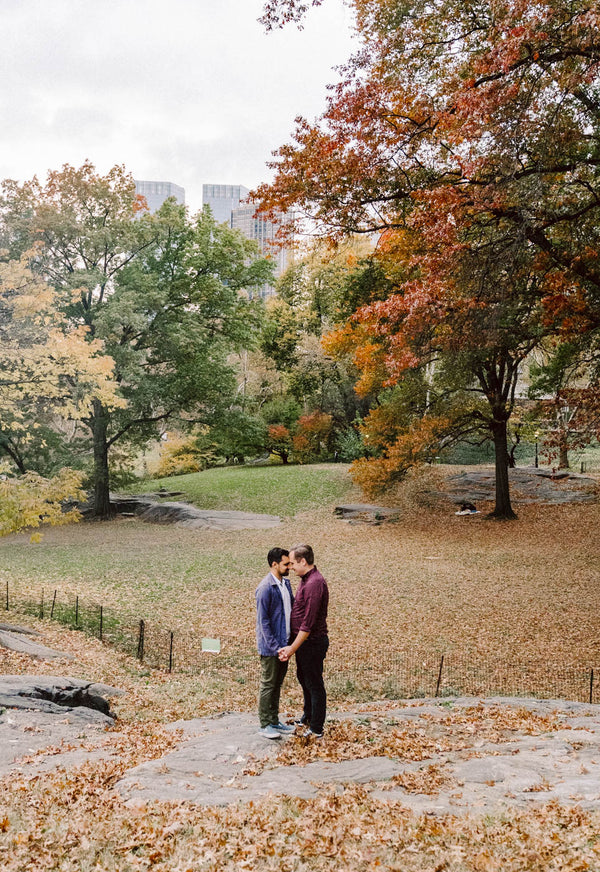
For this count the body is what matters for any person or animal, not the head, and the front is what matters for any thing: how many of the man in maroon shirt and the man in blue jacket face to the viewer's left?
1

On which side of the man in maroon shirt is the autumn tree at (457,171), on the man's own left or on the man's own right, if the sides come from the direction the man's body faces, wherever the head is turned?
on the man's own right

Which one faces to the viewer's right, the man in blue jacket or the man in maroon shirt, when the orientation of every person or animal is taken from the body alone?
the man in blue jacket

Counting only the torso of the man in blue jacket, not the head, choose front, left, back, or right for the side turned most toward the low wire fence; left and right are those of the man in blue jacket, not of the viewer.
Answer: left

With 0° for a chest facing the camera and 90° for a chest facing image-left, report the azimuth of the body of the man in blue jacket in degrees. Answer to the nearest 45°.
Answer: approximately 270°

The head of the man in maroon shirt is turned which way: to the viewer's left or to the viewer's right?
to the viewer's left

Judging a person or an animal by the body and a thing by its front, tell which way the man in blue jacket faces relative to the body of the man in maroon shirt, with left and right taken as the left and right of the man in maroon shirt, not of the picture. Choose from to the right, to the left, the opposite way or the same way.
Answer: the opposite way

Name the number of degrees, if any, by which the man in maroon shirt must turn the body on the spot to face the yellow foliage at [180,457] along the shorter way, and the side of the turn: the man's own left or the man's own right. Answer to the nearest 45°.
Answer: approximately 90° to the man's own right

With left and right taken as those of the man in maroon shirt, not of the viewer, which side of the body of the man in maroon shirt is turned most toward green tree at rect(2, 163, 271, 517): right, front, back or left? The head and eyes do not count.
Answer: right

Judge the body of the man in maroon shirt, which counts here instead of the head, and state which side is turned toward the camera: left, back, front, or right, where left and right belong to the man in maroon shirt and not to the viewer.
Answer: left
